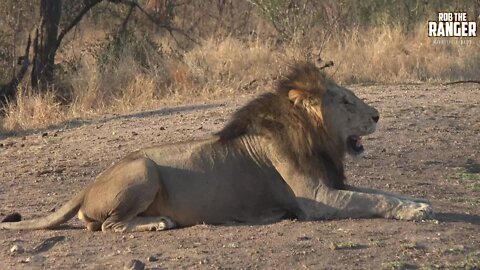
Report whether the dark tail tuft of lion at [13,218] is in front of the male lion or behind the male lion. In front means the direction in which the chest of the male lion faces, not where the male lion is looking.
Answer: behind

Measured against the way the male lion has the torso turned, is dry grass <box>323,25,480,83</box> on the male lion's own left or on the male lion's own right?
on the male lion's own left

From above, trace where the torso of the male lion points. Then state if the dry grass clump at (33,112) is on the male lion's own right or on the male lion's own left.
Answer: on the male lion's own left

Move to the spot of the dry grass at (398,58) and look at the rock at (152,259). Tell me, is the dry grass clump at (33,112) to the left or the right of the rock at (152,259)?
right

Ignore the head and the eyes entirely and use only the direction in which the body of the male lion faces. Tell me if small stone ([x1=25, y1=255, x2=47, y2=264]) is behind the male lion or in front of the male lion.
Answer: behind

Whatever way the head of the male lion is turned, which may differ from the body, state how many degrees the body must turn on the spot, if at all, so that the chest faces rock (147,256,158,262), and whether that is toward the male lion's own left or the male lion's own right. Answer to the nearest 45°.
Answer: approximately 135° to the male lion's own right

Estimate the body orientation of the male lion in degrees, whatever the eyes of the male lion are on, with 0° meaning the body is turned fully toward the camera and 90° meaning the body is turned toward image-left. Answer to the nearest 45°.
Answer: approximately 270°

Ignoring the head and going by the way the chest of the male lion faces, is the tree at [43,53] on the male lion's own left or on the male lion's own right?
on the male lion's own left

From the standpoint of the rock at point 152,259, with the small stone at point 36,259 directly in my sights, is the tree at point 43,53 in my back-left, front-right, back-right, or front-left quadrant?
front-right

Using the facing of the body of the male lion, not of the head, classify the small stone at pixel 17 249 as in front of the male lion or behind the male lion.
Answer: behind

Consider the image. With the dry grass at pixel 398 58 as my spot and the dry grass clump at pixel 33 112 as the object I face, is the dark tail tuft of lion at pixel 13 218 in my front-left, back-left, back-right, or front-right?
front-left

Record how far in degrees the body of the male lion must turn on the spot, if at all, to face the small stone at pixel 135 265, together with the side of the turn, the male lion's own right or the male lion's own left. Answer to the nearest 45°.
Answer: approximately 135° to the male lion's own right
